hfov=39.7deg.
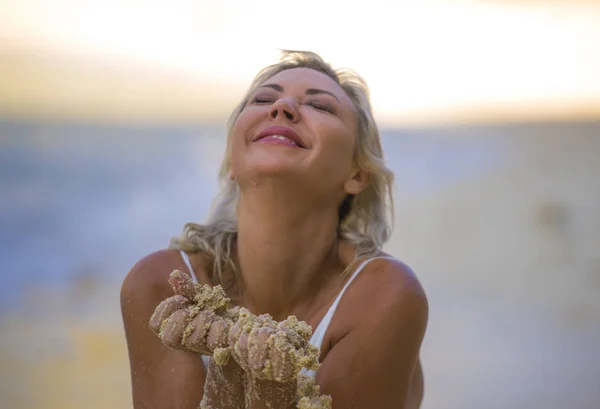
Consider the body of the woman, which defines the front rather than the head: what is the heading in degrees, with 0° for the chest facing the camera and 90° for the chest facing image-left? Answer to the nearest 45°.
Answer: approximately 0°
